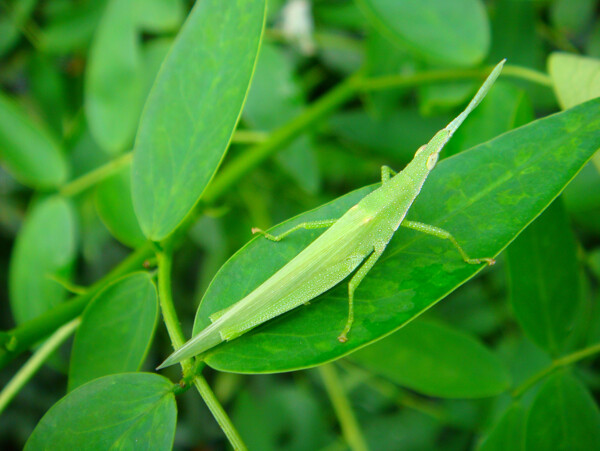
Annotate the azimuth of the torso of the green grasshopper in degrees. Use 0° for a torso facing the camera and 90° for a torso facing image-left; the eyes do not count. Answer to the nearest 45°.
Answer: approximately 225°

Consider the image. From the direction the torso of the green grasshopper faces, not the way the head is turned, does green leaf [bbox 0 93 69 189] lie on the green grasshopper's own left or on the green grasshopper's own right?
on the green grasshopper's own left

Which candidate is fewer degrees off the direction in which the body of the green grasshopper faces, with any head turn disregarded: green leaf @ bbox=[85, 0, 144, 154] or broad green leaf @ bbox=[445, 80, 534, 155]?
the broad green leaf
